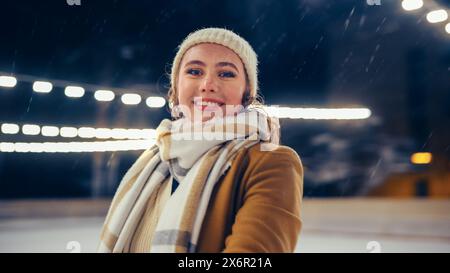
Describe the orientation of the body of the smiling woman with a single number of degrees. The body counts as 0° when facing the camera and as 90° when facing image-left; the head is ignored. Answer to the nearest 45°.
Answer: approximately 45°

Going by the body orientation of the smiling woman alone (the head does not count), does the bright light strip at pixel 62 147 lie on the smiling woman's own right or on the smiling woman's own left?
on the smiling woman's own right

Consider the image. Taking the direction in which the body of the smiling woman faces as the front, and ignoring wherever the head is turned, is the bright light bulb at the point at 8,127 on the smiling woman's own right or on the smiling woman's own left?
on the smiling woman's own right

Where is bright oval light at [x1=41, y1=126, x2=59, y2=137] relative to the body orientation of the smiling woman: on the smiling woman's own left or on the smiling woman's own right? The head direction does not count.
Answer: on the smiling woman's own right

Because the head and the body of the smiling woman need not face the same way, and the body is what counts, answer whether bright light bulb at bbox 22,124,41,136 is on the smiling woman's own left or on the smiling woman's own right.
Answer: on the smiling woman's own right
